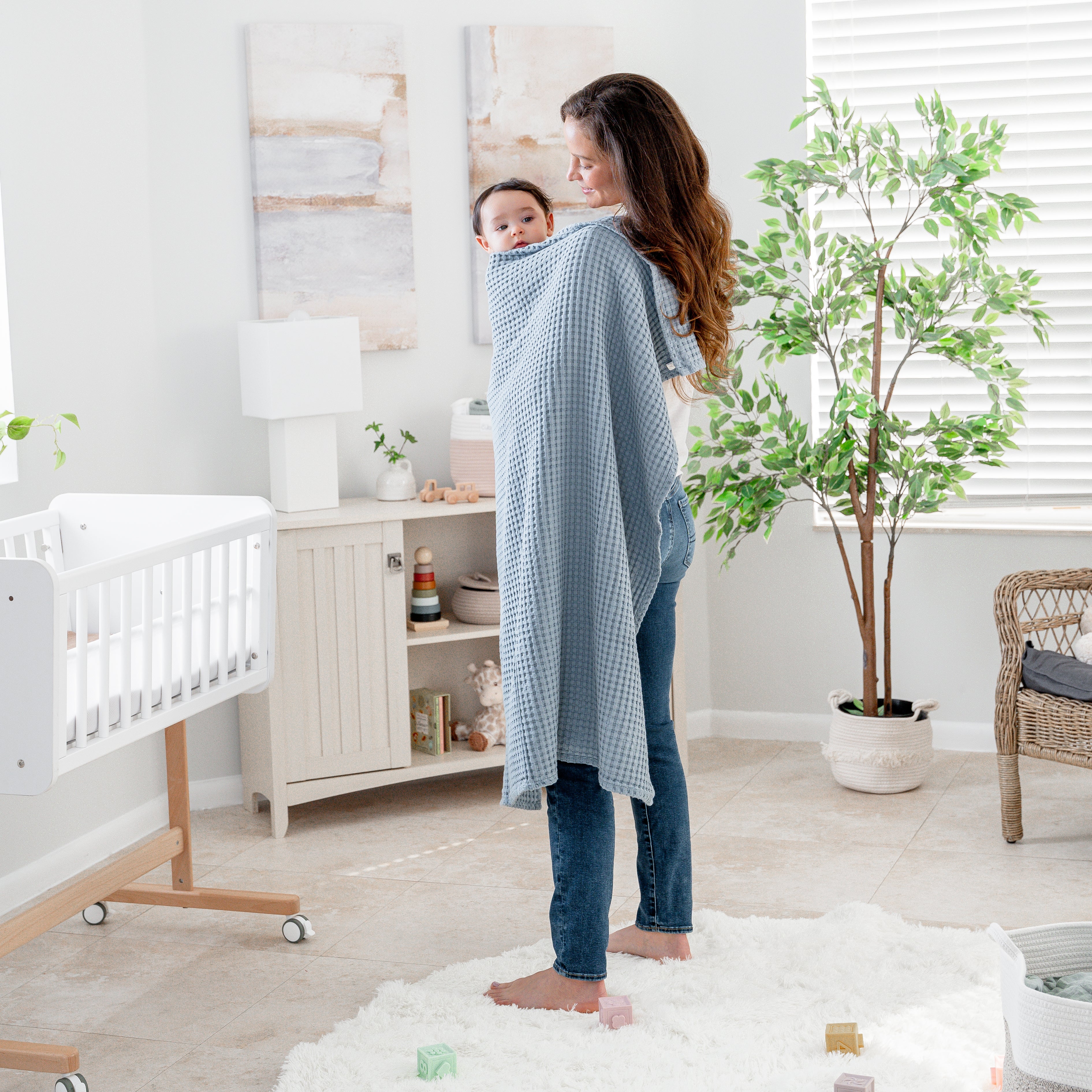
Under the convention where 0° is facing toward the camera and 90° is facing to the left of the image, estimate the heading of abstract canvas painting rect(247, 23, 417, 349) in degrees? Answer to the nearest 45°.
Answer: approximately 0°

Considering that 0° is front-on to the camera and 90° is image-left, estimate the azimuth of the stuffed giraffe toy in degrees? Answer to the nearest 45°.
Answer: approximately 45°

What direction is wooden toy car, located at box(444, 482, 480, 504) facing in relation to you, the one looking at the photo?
facing to the left of the viewer

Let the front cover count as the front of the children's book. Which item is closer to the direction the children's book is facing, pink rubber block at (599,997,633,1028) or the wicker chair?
the pink rubber block

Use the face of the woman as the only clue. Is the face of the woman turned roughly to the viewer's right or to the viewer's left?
to the viewer's left

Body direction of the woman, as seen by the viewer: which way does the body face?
to the viewer's left

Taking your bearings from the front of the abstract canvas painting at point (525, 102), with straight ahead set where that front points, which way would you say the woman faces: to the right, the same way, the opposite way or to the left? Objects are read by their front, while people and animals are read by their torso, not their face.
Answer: to the right

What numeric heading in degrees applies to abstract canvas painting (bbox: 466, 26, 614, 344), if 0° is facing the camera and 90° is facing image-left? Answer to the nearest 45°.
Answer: approximately 0°

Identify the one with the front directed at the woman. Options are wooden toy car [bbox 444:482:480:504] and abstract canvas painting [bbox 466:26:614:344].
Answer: the abstract canvas painting
